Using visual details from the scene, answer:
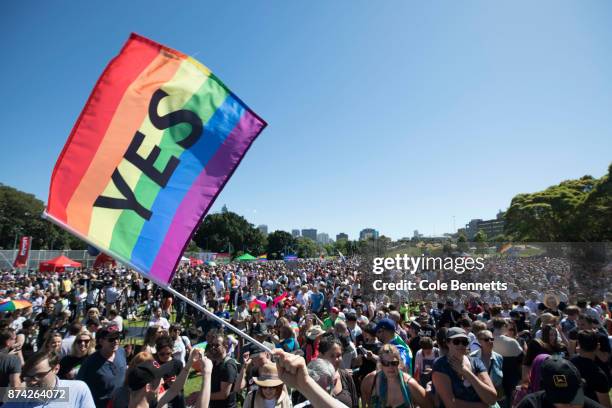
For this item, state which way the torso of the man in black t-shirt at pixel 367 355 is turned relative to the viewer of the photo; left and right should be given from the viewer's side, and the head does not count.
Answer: facing the viewer and to the left of the viewer

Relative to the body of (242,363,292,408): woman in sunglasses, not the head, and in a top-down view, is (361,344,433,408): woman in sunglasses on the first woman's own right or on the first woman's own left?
on the first woman's own left

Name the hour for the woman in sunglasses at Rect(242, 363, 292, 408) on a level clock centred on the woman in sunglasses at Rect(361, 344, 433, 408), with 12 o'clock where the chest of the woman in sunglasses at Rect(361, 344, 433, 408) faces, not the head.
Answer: the woman in sunglasses at Rect(242, 363, 292, 408) is roughly at 2 o'clock from the woman in sunglasses at Rect(361, 344, 433, 408).

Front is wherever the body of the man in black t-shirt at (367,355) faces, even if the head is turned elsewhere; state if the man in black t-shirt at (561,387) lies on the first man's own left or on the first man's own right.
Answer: on the first man's own left

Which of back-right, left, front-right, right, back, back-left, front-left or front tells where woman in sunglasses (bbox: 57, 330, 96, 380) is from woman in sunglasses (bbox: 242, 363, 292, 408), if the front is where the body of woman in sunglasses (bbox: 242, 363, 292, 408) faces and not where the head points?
back-right

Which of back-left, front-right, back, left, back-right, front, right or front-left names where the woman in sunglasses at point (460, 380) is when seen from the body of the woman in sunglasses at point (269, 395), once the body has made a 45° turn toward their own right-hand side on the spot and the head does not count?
back-left

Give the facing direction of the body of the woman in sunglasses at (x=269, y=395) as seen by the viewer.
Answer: toward the camera

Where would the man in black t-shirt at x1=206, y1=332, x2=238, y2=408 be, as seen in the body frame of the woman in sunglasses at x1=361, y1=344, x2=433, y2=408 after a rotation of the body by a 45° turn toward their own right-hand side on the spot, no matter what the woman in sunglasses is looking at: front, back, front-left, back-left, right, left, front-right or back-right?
front-right

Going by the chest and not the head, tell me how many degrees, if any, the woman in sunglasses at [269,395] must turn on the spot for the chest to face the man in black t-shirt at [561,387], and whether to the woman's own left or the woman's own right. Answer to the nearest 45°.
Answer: approximately 90° to the woman's own left

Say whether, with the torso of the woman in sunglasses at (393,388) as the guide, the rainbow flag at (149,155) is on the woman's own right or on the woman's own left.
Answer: on the woman's own right

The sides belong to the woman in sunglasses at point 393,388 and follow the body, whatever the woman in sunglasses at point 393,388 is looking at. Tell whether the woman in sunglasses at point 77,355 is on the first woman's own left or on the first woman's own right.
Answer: on the first woman's own right
